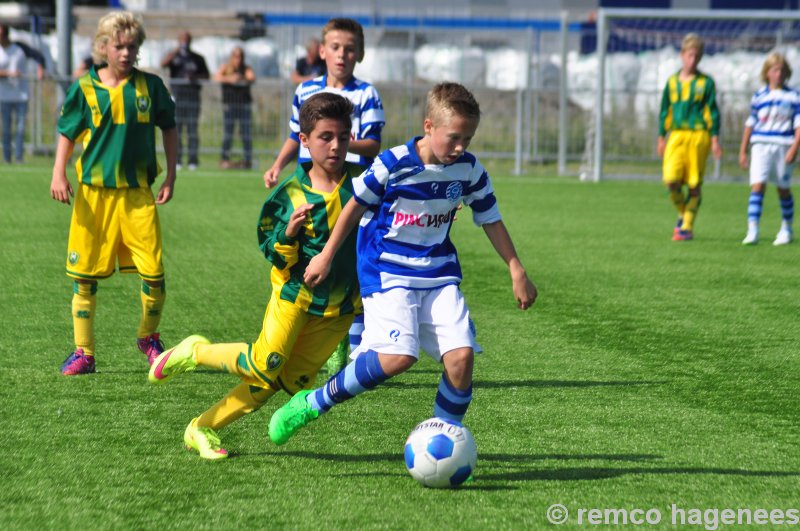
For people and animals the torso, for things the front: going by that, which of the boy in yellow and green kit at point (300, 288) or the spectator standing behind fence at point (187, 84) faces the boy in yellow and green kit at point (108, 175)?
the spectator standing behind fence

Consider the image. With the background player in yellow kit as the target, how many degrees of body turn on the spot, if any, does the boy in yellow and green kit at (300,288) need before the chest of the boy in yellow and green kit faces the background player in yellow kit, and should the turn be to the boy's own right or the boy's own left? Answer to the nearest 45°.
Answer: approximately 90° to the boy's own left

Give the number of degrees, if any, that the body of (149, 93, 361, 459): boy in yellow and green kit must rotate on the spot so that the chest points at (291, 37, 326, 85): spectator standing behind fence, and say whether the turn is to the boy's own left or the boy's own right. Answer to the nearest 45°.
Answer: approximately 135° to the boy's own left

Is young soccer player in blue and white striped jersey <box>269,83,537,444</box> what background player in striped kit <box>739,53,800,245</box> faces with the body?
yes

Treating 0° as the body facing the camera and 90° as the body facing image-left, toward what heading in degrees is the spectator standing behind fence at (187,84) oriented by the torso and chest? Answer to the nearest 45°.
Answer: approximately 0°

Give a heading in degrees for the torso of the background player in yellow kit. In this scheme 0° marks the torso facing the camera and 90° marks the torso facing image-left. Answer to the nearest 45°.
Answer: approximately 0°
